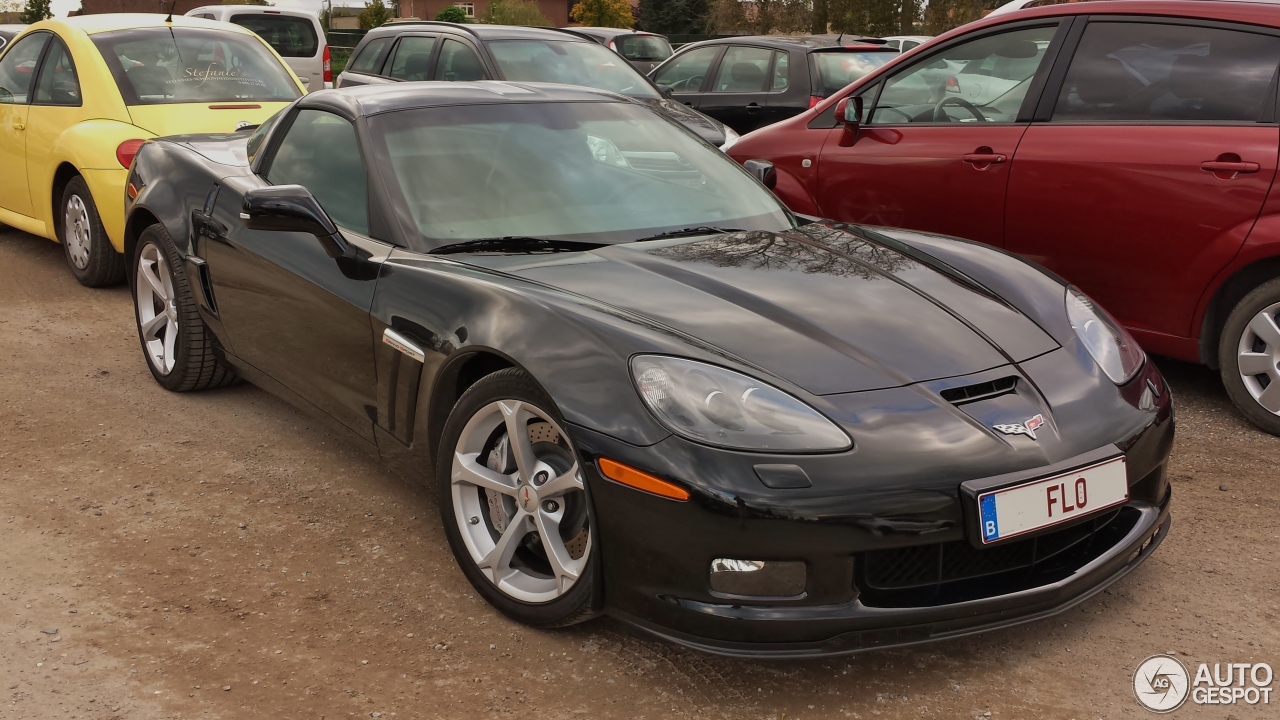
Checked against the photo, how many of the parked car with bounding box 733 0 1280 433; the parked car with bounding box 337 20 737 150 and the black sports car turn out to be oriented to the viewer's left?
1

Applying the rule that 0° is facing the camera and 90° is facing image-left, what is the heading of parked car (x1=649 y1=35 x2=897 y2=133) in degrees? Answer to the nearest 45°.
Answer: approximately 135°

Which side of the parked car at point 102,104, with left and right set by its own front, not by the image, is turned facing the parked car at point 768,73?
right

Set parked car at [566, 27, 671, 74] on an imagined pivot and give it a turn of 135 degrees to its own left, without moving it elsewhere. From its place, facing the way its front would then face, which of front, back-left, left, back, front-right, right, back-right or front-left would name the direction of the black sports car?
front

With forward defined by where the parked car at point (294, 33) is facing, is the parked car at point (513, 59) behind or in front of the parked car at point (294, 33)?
behind

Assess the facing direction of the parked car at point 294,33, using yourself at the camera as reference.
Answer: facing away from the viewer and to the left of the viewer

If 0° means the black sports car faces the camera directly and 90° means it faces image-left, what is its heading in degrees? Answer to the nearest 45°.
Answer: approximately 315°

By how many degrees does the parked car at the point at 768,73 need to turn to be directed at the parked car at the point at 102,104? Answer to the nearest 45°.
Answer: approximately 90° to its left

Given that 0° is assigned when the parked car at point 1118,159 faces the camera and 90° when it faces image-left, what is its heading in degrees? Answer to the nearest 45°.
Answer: approximately 90°

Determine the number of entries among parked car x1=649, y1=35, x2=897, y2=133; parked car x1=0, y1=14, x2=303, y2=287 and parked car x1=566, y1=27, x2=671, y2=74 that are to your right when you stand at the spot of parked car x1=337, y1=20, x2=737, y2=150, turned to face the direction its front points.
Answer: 1
